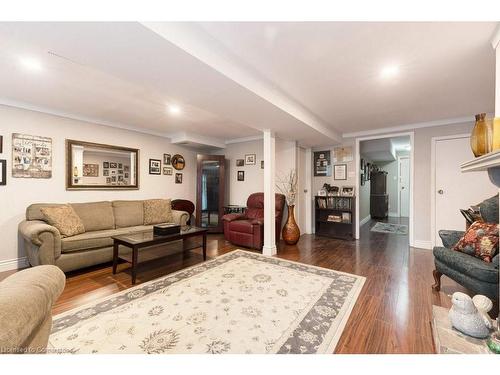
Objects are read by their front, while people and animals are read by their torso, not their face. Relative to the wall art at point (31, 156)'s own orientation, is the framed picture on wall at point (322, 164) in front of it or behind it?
in front

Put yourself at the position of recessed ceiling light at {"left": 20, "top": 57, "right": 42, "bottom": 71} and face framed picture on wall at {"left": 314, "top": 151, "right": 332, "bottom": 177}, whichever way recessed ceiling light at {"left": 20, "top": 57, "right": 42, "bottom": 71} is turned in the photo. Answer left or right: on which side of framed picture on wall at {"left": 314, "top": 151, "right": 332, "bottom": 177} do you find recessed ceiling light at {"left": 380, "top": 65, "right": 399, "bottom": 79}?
right

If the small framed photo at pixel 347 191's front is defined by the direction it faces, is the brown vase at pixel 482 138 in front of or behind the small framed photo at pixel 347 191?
in front

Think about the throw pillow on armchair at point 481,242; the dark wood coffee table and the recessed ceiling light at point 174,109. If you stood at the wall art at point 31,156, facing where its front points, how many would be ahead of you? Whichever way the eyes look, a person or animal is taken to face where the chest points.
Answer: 3

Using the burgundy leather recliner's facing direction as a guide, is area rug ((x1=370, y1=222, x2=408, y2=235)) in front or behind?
behind

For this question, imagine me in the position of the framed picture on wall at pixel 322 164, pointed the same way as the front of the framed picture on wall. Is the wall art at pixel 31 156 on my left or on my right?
on my right

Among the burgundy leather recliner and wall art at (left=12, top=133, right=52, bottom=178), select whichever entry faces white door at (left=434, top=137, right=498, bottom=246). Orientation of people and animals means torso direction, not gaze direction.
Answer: the wall art

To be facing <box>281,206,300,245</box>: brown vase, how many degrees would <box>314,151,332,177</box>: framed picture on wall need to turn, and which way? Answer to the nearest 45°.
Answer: approximately 45° to its right

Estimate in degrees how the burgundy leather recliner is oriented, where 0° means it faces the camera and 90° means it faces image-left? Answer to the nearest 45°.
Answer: approximately 45°

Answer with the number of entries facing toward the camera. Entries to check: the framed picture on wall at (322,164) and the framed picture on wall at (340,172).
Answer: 2

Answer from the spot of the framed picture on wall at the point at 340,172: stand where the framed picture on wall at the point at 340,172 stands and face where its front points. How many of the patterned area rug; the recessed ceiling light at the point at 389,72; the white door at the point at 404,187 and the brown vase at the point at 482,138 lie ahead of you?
3

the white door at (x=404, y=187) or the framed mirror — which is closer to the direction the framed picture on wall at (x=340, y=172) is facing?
the framed mirror

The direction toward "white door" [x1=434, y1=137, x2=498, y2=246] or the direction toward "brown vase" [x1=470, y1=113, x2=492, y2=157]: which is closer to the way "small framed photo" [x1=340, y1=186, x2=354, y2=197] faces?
the brown vase
